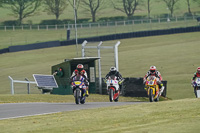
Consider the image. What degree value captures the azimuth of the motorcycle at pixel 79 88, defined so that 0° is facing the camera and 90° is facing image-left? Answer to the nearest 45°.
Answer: approximately 0°

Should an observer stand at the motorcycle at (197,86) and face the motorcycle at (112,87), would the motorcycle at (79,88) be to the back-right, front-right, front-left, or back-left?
front-left

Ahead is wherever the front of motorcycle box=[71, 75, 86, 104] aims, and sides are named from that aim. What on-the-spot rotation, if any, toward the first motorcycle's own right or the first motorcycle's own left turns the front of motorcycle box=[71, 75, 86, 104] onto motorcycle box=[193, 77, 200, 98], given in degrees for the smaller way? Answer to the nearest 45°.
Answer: approximately 135° to the first motorcycle's own left

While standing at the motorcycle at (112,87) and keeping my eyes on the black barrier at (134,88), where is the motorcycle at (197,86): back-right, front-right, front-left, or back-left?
front-right

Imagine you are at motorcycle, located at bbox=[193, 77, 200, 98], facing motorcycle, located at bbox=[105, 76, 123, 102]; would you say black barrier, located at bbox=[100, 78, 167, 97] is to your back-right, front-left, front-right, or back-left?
front-right

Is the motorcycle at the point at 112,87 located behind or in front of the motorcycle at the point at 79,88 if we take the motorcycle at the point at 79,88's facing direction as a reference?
behind
